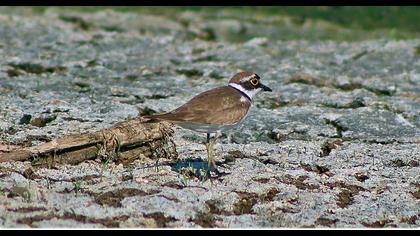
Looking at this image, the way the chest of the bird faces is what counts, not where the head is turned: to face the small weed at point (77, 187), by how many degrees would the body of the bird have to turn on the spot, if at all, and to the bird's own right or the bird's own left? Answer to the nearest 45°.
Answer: approximately 135° to the bird's own right

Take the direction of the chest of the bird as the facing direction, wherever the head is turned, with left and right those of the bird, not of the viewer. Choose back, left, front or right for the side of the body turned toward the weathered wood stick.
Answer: back

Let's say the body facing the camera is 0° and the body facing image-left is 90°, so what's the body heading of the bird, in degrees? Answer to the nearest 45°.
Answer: approximately 270°
